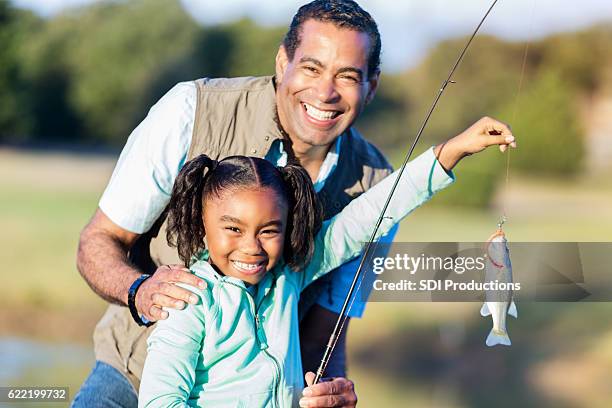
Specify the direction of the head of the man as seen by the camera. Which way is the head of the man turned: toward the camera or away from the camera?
toward the camera

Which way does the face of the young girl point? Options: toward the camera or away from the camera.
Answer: toward the camera

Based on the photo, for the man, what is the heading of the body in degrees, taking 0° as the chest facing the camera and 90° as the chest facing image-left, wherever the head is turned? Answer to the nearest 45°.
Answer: approximately 315°
